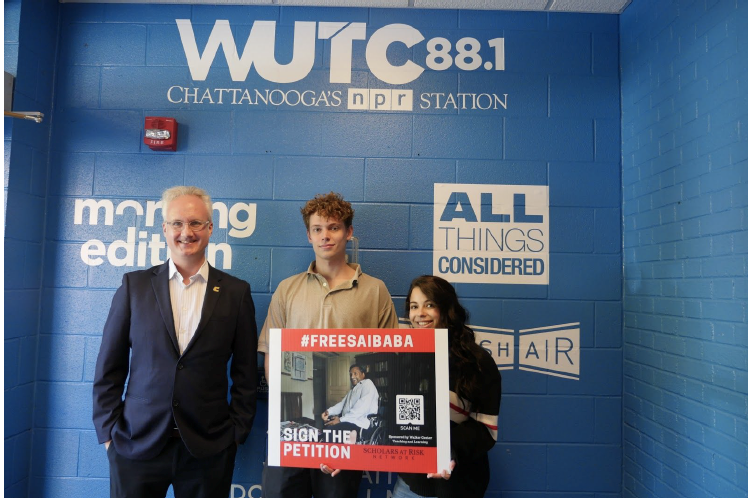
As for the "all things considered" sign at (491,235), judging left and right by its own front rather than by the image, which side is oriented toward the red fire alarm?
right

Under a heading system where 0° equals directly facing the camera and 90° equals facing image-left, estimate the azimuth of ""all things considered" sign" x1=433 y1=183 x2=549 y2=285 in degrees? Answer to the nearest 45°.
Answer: approximately 0°

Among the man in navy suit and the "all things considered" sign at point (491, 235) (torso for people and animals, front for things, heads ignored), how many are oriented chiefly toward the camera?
2

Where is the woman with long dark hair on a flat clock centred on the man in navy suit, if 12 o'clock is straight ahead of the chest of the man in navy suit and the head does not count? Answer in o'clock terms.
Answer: The woman with long dark hair is roughly at 10 o'clock from the man in navy suit.

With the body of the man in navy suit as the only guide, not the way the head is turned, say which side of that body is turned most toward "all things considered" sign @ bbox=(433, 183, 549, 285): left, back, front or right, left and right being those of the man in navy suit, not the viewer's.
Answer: left

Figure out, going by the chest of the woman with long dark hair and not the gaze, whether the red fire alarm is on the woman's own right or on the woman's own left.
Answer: on the woman's own right

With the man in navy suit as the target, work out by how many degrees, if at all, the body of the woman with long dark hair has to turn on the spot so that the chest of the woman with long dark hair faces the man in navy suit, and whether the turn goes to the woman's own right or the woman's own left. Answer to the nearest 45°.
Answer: approximately 45° to the woman's own right

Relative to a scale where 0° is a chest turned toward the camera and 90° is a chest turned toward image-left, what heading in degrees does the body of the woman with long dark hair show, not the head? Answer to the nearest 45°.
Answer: approximately 45°
